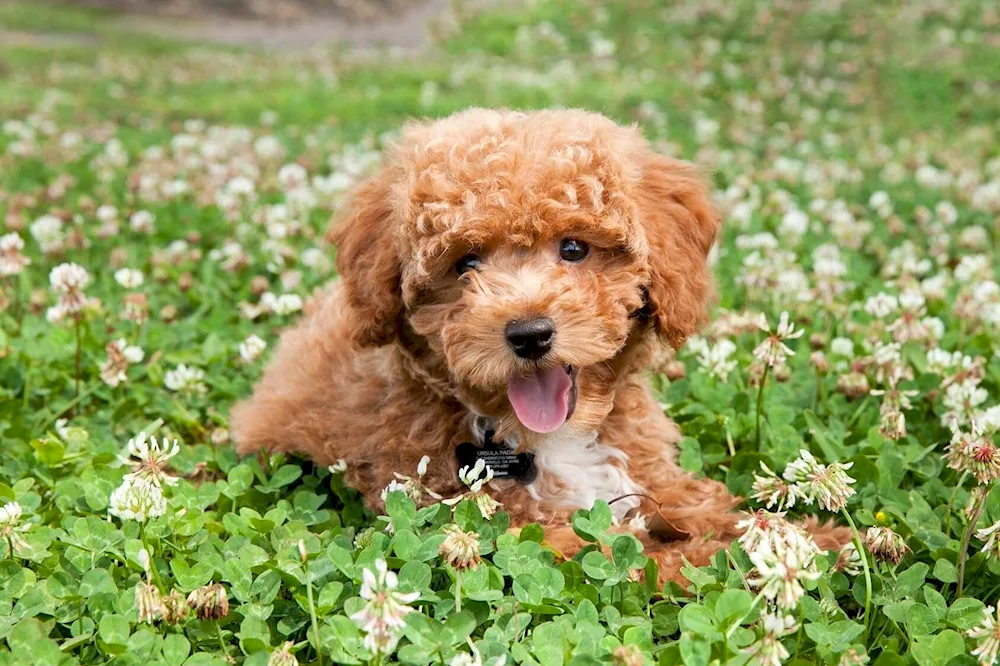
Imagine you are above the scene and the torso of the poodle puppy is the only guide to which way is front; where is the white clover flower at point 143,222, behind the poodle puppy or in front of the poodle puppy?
behind

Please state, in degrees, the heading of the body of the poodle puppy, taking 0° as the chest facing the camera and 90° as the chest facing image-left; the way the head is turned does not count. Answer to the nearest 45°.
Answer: approximately 315°

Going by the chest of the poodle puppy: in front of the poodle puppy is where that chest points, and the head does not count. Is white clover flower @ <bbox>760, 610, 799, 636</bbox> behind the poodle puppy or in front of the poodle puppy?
in front

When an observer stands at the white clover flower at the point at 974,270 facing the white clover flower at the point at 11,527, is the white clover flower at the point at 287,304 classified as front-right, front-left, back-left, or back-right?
front-right

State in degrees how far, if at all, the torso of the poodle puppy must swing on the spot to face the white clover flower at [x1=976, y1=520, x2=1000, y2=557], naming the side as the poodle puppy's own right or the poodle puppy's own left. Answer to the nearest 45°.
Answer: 0° — it already faces it

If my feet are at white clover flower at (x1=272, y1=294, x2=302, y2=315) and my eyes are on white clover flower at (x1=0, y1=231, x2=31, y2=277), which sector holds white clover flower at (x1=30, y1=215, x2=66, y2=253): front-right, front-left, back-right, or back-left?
front-right

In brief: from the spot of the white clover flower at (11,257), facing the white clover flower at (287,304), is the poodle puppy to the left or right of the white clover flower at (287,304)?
right

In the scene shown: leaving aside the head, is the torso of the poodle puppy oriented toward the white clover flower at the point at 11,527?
no

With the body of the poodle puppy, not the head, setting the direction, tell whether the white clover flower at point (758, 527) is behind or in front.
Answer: in front

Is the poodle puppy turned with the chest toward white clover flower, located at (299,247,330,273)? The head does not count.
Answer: no

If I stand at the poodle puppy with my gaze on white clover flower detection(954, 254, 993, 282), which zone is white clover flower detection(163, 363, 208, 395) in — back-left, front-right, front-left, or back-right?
back-left

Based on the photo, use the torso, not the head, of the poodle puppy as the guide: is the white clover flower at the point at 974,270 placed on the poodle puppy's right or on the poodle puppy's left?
on the poodle puppy's left

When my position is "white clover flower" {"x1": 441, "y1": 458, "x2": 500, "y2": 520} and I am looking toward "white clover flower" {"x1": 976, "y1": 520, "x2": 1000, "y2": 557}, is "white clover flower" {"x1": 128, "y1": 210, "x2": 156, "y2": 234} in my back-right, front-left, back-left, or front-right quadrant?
back-left

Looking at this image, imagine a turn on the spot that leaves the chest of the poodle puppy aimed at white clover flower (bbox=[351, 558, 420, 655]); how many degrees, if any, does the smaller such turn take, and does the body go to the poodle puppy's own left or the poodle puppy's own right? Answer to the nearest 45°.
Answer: approximately 45° to the poodle puppy's own right

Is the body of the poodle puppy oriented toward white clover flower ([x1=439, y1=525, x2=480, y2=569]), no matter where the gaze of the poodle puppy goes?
no

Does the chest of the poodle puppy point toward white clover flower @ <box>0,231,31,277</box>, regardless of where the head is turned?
no

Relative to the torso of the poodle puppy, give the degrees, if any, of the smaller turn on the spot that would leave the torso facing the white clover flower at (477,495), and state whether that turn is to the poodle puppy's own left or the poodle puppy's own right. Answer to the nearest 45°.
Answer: approximately 45° to the poodle puppy's own right

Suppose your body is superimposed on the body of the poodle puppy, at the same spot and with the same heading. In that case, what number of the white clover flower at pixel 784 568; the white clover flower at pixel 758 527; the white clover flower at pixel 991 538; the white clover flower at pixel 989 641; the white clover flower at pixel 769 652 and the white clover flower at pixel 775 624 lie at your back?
0

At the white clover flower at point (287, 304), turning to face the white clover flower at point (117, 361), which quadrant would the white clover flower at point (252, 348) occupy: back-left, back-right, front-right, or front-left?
front-left
